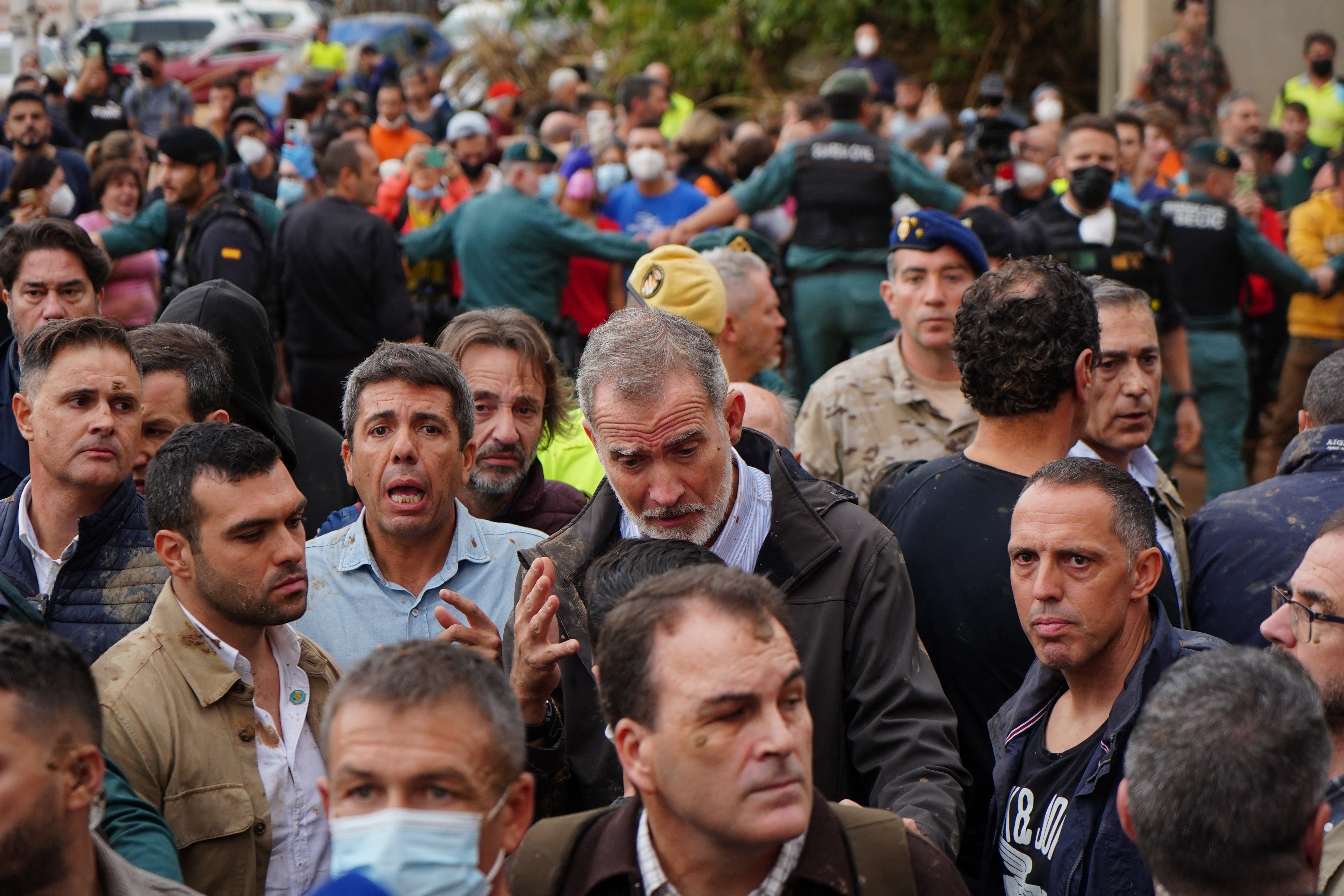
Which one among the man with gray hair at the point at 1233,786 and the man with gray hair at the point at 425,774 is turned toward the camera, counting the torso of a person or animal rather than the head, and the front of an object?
the man with gray hair at the point at 425,774

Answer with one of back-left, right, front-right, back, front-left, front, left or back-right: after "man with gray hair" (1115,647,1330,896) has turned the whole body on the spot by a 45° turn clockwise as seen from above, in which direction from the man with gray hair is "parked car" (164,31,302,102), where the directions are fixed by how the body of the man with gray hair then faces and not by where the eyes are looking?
left

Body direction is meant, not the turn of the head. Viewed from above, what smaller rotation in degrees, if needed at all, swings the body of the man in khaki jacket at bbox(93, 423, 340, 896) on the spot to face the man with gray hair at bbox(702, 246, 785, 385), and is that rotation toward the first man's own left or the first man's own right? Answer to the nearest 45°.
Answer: approximately 90° to the first man's own left

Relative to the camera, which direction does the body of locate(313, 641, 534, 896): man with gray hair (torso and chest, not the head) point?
toward the camera

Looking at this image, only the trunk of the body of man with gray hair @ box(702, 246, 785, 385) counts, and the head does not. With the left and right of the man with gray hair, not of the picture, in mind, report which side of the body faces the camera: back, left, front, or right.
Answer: right

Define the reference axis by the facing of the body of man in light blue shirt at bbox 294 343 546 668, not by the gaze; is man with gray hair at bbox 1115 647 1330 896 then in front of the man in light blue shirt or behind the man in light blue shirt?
in front

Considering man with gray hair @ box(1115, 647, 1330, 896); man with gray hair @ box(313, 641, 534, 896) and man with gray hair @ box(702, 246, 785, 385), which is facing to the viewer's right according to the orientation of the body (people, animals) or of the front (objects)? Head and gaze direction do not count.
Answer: man with gray hair @ box(702, 246, 785, 385)

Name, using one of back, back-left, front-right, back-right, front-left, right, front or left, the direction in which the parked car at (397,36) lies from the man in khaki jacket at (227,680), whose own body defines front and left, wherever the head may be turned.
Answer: back-left

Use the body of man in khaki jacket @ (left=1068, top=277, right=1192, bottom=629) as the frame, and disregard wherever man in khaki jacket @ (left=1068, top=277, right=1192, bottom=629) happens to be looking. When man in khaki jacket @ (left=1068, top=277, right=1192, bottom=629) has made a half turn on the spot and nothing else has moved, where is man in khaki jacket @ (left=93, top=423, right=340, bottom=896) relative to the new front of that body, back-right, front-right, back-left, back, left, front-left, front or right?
left

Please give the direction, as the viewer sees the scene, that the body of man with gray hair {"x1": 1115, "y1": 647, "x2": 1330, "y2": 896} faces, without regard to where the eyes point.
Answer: away from the camera

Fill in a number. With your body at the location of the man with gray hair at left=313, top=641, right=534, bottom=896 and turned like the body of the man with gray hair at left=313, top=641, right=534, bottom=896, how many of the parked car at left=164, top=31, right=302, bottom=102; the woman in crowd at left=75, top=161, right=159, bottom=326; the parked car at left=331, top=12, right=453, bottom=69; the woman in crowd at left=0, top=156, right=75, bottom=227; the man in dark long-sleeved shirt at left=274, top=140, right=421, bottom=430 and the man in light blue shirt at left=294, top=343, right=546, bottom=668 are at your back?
6

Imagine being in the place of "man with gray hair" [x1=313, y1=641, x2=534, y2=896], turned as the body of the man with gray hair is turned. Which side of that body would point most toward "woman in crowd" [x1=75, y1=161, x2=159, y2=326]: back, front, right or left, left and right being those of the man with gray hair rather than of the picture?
back

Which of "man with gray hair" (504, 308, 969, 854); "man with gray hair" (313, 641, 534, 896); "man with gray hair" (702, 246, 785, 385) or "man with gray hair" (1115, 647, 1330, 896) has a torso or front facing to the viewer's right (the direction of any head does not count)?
"man with gray hair" (702, 246, 785, 385)

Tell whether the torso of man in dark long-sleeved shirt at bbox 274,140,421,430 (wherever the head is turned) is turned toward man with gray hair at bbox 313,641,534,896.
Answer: no
